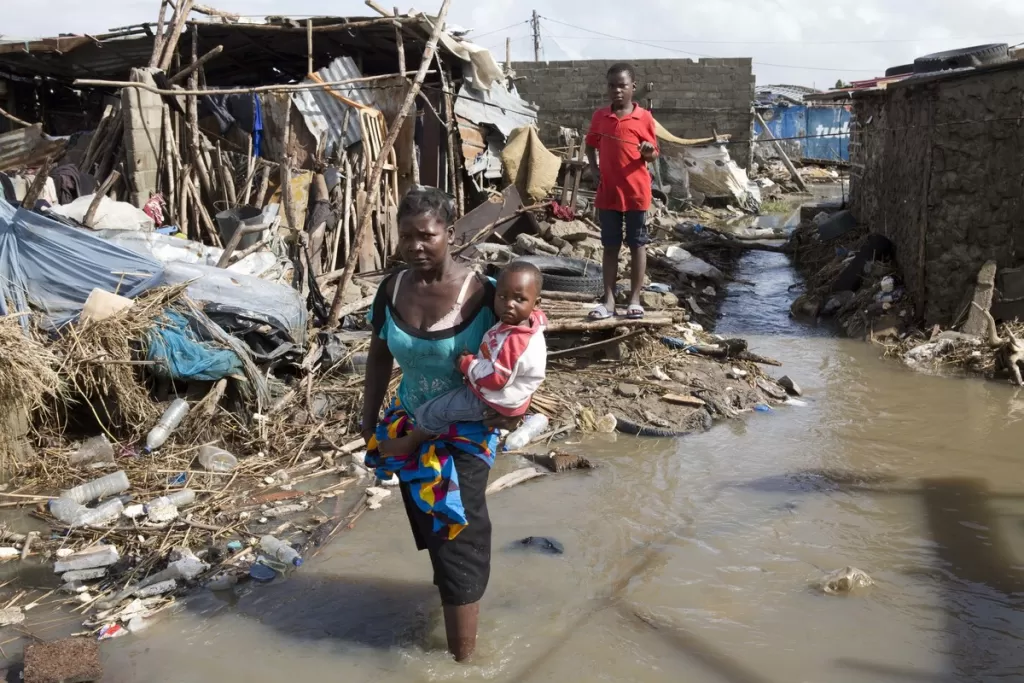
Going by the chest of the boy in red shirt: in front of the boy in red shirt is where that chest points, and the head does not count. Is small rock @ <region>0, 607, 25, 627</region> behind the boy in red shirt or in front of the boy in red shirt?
in front

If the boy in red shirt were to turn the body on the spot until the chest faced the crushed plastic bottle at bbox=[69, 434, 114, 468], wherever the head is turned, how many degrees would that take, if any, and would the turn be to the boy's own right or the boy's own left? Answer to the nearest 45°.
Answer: approximately 45° to the boy's own right

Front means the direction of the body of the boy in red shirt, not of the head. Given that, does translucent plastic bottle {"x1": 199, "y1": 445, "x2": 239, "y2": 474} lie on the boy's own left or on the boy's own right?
on the boy's own right

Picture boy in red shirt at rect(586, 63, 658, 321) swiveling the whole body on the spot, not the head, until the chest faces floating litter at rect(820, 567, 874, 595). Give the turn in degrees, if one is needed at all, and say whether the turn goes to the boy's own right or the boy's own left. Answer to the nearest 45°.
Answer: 0° — they already face it

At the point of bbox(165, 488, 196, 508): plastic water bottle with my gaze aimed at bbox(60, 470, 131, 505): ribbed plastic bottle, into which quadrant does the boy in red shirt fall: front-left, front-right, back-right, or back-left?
back-right

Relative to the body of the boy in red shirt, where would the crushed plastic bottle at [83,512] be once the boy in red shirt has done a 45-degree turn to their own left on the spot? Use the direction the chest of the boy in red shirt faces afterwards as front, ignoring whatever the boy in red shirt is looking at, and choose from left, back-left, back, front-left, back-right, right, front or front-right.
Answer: right

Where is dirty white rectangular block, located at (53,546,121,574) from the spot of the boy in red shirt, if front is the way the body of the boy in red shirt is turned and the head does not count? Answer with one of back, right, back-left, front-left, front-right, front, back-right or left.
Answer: front-right

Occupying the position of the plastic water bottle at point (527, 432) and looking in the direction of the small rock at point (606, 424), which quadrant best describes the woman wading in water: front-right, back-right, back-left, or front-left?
back-right

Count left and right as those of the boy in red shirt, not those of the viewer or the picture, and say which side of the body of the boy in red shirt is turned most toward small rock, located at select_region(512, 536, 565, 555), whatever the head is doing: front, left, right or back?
front

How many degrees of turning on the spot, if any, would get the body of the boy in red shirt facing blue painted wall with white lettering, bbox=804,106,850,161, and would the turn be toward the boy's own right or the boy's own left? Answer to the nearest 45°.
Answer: approximately 180°

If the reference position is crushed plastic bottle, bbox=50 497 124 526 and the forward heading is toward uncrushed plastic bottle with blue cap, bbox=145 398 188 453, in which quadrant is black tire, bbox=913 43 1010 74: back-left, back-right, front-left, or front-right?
front-right

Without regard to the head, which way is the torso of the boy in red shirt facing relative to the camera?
toward the camera

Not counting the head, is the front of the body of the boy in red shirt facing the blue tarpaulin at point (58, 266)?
no

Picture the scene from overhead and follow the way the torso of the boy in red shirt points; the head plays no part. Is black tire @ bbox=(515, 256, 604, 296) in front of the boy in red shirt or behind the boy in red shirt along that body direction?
behind

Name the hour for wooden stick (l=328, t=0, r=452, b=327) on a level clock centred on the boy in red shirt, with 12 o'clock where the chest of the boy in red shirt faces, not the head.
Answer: The wooden stick is roughly at 3 o'clock from the boy in red shirt.

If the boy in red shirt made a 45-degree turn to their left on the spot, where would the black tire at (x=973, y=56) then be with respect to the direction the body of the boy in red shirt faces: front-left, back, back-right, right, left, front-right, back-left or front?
left
